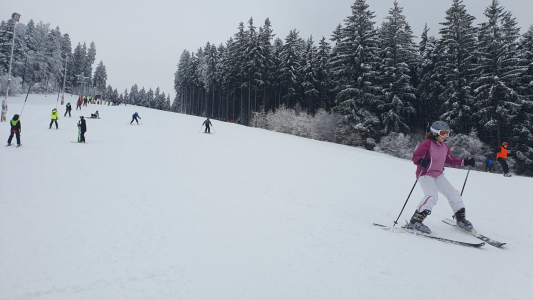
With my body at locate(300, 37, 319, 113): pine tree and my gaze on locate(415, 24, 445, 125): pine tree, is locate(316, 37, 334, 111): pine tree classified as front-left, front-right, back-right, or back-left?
front-left

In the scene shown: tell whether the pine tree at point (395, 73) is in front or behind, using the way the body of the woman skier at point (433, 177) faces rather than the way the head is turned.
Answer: behind
